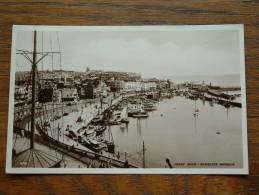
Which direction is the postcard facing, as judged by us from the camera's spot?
facing the viewer
